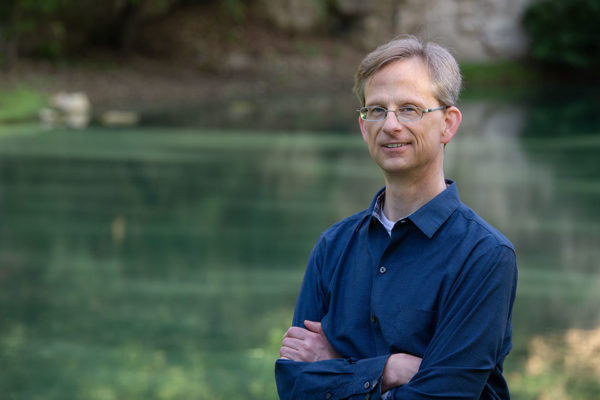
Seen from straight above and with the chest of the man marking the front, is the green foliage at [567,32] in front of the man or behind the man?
behind

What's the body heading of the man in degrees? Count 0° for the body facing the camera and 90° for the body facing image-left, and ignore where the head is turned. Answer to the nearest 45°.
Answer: approximately 45°

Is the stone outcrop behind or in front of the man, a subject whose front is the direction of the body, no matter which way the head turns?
behind

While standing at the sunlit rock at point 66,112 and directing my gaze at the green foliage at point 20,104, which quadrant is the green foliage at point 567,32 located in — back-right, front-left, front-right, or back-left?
back-right

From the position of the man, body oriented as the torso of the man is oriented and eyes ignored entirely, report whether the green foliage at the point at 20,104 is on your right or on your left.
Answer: on your right

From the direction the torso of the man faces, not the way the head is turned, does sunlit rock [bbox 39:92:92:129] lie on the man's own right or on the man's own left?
on the man's own right
